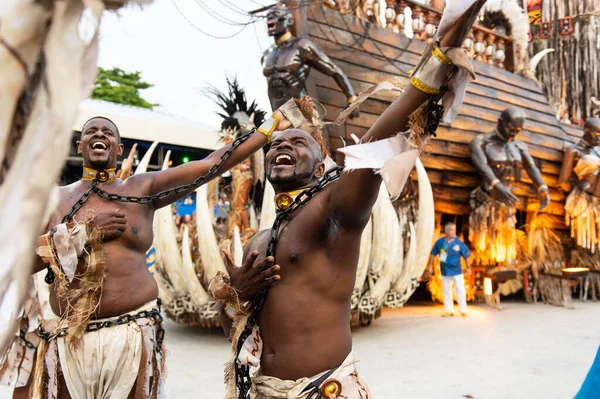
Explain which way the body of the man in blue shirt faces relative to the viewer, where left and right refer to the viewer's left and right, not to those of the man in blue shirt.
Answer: facing the viewer

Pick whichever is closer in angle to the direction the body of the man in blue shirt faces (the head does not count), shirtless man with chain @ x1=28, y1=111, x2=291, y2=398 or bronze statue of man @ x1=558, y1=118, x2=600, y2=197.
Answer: the shirtless man with chain

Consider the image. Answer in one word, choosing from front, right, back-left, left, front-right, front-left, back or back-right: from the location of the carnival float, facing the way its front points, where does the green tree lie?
right

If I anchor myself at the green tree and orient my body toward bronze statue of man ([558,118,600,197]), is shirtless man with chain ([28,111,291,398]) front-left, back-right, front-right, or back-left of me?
front-right

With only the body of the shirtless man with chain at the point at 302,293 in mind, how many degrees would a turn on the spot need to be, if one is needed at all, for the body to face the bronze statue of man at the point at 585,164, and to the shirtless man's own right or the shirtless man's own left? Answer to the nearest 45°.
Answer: approximately 180°

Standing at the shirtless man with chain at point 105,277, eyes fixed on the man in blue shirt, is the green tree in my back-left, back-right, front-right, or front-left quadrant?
front-left

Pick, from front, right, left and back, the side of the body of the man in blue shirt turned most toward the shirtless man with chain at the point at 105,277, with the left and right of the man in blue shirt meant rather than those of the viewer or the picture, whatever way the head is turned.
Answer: front

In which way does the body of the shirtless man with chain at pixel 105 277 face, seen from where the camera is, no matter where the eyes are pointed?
toward the camera

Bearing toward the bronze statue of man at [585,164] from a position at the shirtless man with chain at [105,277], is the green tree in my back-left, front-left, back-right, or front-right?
front-left

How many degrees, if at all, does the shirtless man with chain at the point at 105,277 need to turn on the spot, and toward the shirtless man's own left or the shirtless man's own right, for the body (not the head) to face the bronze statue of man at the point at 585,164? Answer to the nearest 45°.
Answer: approximately 135° to the shirtless man's own left

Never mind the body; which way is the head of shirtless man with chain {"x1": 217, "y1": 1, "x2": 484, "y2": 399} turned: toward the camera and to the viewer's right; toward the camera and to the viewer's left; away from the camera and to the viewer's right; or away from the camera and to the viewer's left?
toward the camera and to the viewer's left

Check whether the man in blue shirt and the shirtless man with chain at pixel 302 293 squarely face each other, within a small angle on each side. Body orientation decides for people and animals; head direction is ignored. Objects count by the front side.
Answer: no

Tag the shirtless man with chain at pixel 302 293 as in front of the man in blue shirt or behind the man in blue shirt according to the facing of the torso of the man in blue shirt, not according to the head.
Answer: in front

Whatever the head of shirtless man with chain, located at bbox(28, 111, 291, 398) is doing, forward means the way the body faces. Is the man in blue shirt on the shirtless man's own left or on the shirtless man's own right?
on the shirtless man's own left

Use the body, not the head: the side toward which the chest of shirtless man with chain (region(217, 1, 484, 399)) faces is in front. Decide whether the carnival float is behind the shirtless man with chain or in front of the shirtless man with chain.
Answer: behind

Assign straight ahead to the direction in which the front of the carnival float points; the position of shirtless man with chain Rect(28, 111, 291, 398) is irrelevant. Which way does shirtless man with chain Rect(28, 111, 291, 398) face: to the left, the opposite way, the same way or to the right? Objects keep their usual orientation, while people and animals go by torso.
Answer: to the left

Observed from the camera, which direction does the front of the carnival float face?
facing the viewer and to the left of the viewer

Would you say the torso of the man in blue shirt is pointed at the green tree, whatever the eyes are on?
no

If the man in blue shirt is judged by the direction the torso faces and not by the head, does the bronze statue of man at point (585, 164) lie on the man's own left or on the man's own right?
on the man's own left
